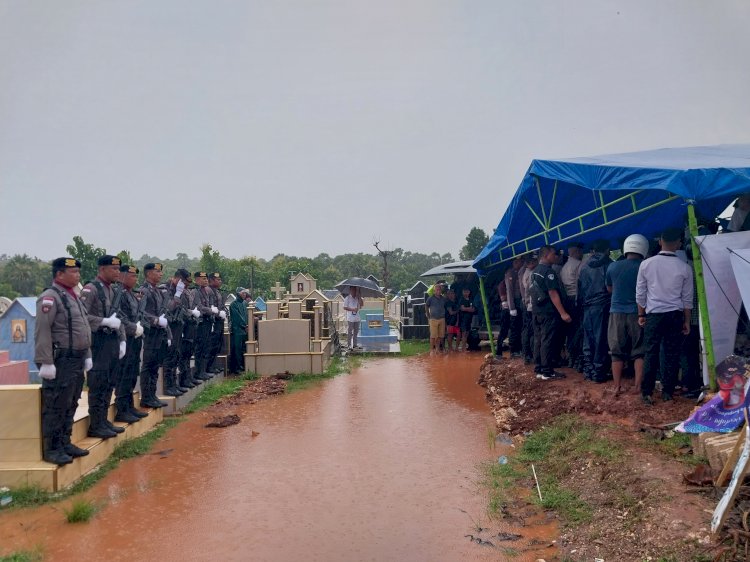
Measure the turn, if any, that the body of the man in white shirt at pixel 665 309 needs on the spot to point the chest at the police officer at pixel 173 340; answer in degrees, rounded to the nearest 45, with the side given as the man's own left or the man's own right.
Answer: approximately 90° to the man's own left

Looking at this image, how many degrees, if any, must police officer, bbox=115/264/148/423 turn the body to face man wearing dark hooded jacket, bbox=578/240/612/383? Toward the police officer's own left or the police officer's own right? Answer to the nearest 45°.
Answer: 0° — they already face them

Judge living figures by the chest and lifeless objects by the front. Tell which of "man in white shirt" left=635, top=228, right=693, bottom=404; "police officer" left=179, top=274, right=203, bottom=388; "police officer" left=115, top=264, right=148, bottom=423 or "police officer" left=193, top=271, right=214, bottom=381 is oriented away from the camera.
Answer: the man in white shirt

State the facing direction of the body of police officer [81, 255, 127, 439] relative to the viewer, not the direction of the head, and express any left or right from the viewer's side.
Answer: facing the viewer and to the right of the viewer

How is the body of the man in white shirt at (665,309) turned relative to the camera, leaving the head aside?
away from the camera

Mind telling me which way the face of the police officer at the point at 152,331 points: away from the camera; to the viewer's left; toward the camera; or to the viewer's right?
to the viewer's right

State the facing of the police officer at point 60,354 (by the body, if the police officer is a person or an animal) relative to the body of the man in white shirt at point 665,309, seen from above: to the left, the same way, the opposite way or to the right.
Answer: to the right

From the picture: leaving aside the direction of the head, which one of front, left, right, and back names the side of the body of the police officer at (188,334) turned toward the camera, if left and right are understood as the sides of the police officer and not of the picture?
right

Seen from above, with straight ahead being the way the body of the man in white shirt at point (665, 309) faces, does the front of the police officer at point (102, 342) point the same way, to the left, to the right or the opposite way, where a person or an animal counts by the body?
to the right

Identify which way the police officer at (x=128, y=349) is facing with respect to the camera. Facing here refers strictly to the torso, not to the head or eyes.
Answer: to the viewer's right

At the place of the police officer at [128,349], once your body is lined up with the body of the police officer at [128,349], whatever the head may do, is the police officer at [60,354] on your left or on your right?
on your right

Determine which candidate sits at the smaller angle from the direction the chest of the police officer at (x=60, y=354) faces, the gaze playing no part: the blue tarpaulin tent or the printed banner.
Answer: the printed banner

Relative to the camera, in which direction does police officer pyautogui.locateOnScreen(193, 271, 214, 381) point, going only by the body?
to the viewer's right

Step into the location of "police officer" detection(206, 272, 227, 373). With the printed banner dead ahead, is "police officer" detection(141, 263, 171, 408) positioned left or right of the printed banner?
right

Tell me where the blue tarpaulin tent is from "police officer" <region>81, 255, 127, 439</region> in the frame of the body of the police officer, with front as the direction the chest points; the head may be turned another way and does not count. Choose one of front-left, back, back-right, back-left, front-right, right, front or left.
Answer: front-left

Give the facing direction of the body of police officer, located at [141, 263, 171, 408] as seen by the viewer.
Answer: to the viewer's right

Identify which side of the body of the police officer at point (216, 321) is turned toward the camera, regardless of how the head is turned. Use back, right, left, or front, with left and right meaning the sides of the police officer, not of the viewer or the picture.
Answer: right

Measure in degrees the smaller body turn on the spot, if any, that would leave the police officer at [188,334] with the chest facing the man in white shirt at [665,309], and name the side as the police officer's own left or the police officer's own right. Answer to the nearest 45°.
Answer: approximately 45° to the police officer's own right

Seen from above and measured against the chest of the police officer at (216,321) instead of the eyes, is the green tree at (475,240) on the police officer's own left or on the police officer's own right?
on the police officer's own left
